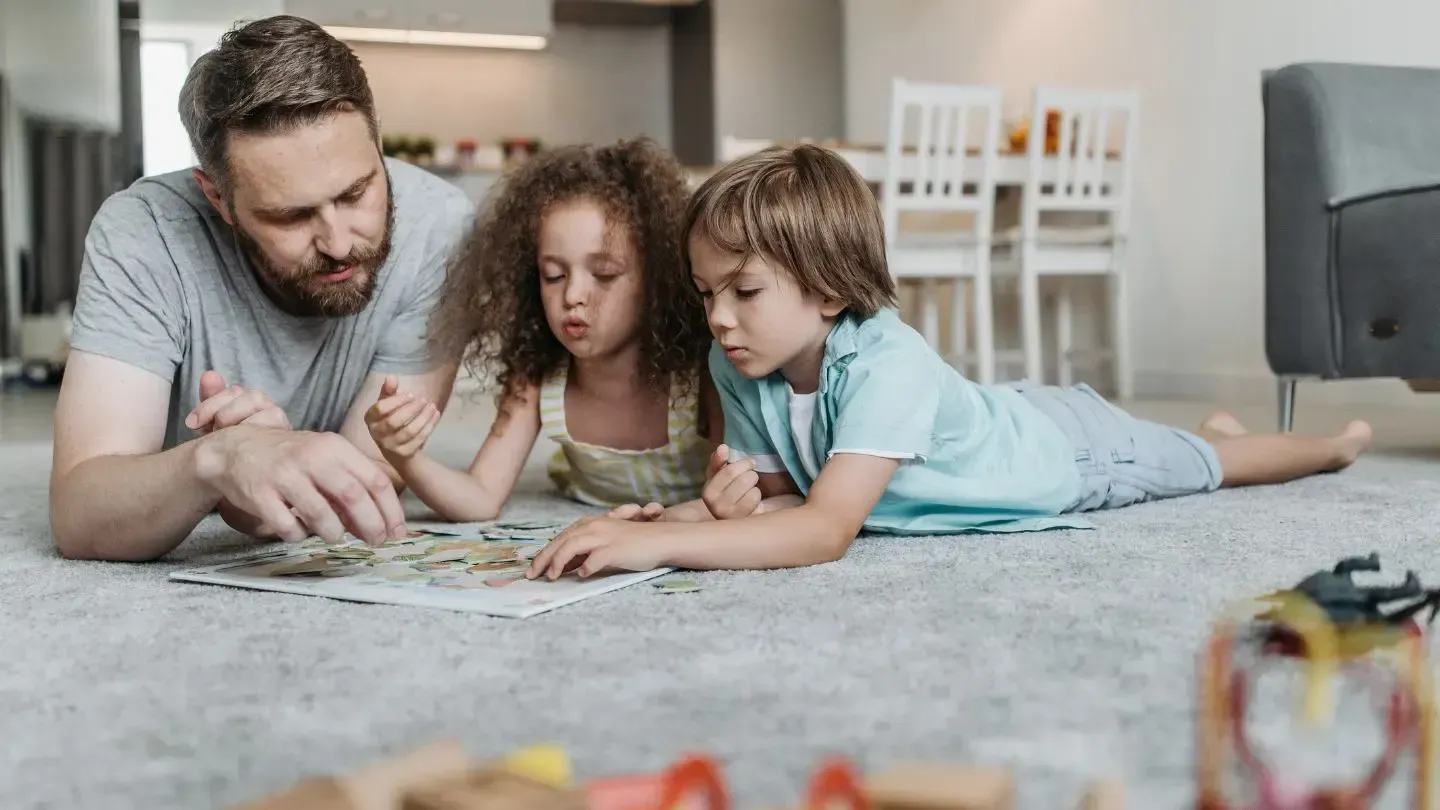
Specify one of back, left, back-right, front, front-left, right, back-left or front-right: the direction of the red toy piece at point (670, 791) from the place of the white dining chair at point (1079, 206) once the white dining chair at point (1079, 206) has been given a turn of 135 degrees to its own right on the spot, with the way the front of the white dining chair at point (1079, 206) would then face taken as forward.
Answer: right

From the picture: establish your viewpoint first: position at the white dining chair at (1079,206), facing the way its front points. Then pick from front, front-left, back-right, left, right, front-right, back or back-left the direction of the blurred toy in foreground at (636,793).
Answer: back-left

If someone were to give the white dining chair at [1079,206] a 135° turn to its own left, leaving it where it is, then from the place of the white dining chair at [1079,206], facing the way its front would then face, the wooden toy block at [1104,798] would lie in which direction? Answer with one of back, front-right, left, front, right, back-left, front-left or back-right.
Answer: front

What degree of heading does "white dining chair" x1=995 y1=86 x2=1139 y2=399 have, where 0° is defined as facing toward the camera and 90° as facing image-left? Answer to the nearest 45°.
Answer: approximately 135°

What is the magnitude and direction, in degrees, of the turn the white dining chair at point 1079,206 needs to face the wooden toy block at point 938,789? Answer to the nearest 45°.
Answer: approximately 135° to its left

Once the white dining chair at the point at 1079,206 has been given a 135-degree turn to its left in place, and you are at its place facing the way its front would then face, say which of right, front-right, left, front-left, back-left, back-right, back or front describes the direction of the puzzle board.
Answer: front

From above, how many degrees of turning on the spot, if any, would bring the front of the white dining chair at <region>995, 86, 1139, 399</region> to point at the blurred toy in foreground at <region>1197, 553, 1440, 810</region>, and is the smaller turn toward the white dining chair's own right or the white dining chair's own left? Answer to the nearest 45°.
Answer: approximately 135° to the white dining chair's own left

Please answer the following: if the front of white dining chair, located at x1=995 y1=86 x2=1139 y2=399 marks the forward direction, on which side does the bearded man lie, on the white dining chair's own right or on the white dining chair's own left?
on the white dining chair's own left
